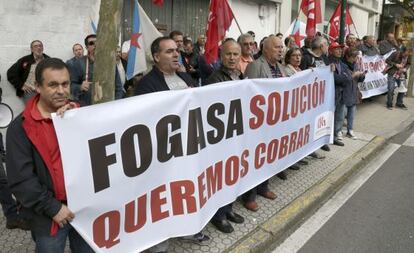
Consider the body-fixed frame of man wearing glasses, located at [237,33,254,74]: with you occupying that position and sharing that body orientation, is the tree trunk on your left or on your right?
on your right

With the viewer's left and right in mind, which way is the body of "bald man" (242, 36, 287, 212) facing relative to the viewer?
facing the viewer and to the right of the viewer

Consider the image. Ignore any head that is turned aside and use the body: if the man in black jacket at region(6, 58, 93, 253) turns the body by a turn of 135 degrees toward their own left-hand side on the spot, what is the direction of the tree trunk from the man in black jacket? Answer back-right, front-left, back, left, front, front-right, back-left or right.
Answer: front-right

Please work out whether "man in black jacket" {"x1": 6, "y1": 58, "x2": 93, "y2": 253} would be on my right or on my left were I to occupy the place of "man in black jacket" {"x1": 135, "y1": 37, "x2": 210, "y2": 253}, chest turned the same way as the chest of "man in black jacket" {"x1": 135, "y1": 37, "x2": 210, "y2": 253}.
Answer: on my right

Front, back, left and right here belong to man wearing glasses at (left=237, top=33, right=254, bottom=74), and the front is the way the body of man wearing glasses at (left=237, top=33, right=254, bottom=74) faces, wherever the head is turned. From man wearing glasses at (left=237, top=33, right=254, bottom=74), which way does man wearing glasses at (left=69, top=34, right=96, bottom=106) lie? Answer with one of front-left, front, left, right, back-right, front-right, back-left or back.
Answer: back-right

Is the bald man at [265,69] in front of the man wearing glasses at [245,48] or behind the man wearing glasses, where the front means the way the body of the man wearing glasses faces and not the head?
in front

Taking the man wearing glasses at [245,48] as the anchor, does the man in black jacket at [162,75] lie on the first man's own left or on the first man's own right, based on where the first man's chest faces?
on the first man's own right

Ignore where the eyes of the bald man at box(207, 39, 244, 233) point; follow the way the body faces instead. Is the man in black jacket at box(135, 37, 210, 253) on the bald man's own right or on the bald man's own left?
on the bald man's own right

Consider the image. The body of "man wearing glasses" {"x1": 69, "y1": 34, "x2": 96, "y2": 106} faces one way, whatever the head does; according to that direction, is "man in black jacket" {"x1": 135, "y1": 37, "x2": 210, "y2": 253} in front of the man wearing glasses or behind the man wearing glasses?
in front

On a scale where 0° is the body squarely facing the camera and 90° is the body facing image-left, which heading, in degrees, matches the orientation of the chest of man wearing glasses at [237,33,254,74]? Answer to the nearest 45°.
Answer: approximately 315°
